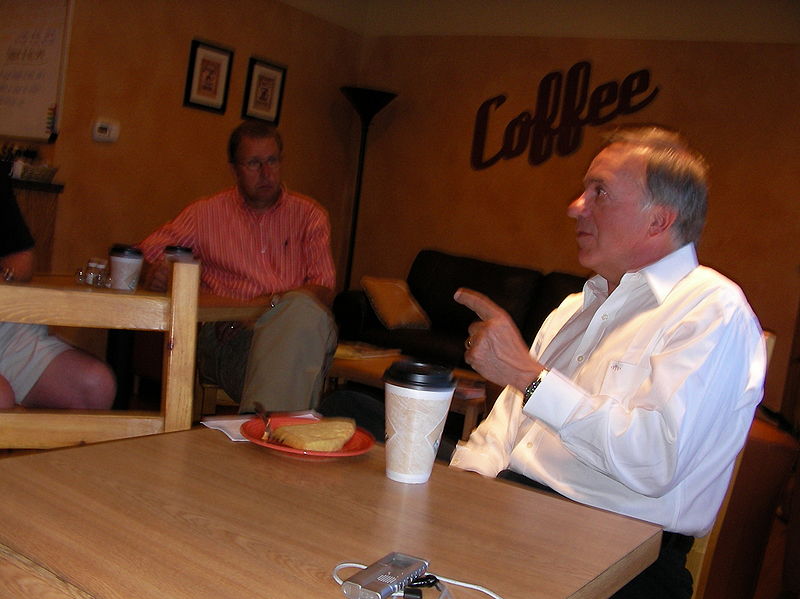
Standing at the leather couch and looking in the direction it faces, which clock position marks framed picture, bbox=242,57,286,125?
The framed picture is roughly at 2 o'clock from the leather couch.

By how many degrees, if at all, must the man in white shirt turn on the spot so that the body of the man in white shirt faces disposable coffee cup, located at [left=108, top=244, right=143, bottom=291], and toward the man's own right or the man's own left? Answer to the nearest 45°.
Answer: approximately 90° to the man's own right

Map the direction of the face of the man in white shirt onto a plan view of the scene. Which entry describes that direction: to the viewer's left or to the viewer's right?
to the viewer's left

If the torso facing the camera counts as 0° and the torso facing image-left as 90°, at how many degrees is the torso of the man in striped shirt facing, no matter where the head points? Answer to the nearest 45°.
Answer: approximately 0°

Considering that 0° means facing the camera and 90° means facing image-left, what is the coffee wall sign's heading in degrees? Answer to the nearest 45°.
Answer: approximately 0°

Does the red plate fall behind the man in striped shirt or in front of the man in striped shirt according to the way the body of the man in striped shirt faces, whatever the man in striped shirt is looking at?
in front

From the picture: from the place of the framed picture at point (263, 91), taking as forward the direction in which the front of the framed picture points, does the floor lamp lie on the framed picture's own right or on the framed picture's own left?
on the framed picture's own left

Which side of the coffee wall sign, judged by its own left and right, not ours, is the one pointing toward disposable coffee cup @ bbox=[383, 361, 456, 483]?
front

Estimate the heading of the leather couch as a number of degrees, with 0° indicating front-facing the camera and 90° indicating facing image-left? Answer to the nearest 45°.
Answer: approximately 45°
